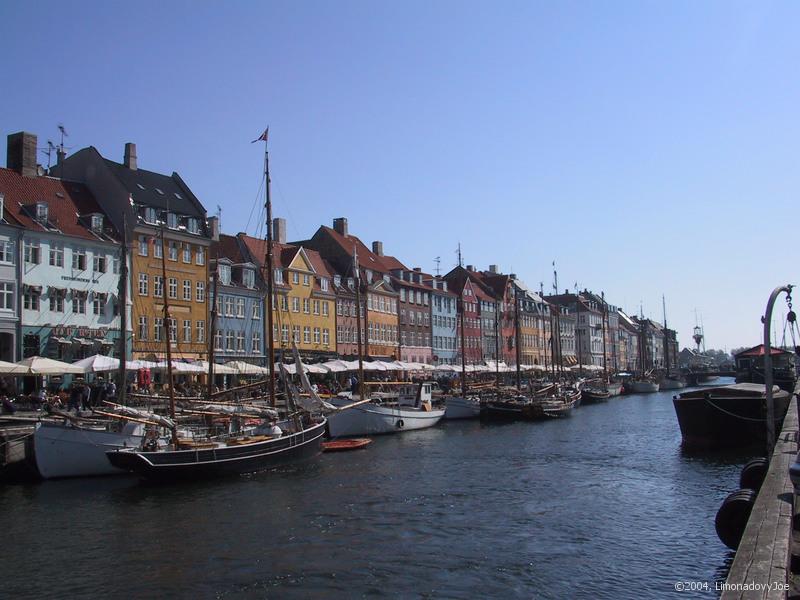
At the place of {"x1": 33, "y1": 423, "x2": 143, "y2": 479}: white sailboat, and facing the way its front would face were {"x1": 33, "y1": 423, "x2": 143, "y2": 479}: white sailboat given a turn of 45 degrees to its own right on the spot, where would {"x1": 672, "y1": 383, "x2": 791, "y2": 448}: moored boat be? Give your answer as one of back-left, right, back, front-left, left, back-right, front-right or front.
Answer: back

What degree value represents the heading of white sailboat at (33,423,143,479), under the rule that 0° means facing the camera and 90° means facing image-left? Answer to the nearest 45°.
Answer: approximately 45°

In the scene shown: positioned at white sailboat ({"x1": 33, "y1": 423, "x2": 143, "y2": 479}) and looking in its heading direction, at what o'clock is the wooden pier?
The wooden pier is roughly at 10 o'clock from the white sailboat.
